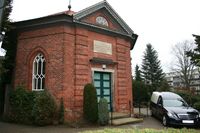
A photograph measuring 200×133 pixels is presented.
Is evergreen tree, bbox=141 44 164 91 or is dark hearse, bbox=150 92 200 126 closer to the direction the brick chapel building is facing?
the dark hearse

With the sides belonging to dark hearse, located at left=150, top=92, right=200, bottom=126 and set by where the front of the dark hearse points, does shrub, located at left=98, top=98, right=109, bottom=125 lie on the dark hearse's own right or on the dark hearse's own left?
on the dark hearse's own right
